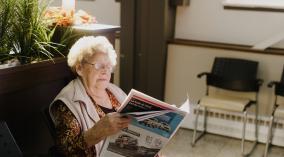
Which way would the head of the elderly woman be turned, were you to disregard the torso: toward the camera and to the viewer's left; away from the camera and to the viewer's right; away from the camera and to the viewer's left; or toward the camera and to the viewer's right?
toward the camera and to the viewer's right

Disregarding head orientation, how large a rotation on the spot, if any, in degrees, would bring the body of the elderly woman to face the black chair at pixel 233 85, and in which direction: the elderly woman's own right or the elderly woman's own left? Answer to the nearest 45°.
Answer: approximately 90° to the elderly woman's own left

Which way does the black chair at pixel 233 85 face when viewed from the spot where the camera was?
facing the viewer and to the left of the viewer

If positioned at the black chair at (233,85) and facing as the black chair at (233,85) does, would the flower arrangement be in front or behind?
in front

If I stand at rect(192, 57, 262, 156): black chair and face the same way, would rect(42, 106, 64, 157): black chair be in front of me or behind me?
in front

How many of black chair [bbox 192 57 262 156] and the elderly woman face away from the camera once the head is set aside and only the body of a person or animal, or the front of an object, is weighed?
0

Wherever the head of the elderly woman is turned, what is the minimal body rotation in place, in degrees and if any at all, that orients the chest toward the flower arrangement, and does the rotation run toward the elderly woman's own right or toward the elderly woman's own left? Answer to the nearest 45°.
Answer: approximately 135° to the elderly woman's own left

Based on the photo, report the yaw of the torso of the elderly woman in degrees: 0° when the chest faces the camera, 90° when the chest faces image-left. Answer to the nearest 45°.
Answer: approximately 315°
